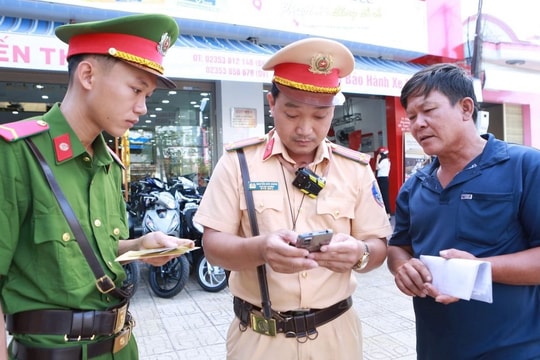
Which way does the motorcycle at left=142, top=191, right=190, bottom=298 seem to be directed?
toward the camera

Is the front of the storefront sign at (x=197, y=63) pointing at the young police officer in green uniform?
yes

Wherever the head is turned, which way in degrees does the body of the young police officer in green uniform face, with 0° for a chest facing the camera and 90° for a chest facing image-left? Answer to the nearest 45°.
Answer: approximately 315°

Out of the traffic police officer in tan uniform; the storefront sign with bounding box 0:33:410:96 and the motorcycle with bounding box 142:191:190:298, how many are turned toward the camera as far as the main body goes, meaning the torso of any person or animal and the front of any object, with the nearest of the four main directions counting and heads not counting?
3

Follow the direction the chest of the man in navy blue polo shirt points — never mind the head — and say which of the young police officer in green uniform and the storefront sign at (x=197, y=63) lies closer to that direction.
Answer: the young police officer in green uniform

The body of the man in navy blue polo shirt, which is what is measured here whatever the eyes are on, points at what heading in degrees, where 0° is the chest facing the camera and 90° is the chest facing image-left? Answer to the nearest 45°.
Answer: approximately 45°

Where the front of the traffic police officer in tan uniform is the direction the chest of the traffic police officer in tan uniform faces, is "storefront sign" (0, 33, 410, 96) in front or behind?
behind

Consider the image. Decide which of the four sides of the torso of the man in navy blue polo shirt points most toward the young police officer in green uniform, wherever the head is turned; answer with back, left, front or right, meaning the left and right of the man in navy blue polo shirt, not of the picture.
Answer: front

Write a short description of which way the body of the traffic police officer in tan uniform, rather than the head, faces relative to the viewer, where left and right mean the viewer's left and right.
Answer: facing the viewer

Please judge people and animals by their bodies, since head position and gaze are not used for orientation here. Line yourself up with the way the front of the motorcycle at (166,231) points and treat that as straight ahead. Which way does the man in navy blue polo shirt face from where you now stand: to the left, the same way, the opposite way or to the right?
to the right

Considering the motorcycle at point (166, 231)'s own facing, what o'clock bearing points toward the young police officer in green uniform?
The young police officer in green uniform is roughly at 12 o'clock from the motorcycle.

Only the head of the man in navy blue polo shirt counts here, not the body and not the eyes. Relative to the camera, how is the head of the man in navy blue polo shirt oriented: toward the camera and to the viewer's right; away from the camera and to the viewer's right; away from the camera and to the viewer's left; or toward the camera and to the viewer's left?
toward the camera and to the viewer's left

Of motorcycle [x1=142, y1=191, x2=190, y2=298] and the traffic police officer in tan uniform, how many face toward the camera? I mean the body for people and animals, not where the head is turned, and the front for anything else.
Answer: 2

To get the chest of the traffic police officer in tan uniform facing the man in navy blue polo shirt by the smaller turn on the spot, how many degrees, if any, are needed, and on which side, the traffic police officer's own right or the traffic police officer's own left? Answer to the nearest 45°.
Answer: approximately 90° to the traffic police officer's own left
